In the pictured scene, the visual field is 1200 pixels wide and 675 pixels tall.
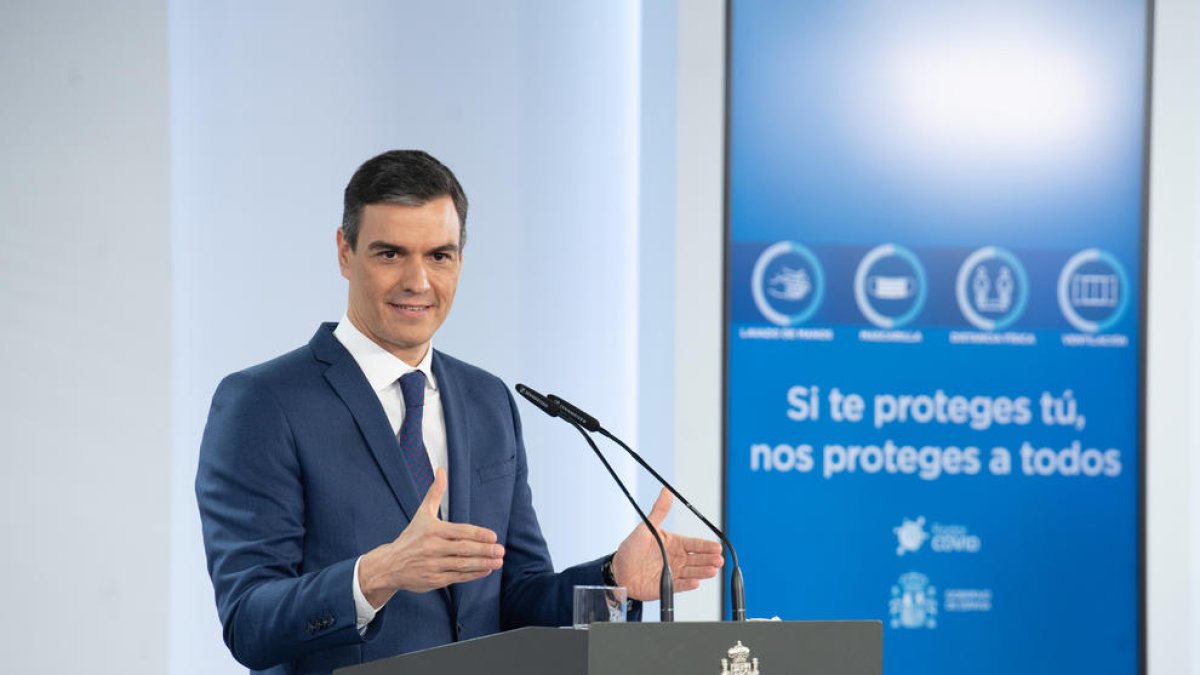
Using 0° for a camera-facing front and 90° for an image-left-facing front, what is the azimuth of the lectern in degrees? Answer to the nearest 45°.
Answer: approximately 315°

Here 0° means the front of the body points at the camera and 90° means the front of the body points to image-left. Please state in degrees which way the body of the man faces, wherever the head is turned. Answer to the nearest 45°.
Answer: approximately 315°

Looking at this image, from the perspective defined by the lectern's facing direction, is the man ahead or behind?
behind

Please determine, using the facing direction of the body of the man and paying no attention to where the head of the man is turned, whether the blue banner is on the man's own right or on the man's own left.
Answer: on the man's own left

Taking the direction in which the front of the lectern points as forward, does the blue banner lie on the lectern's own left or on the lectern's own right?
on the lectern's own left
